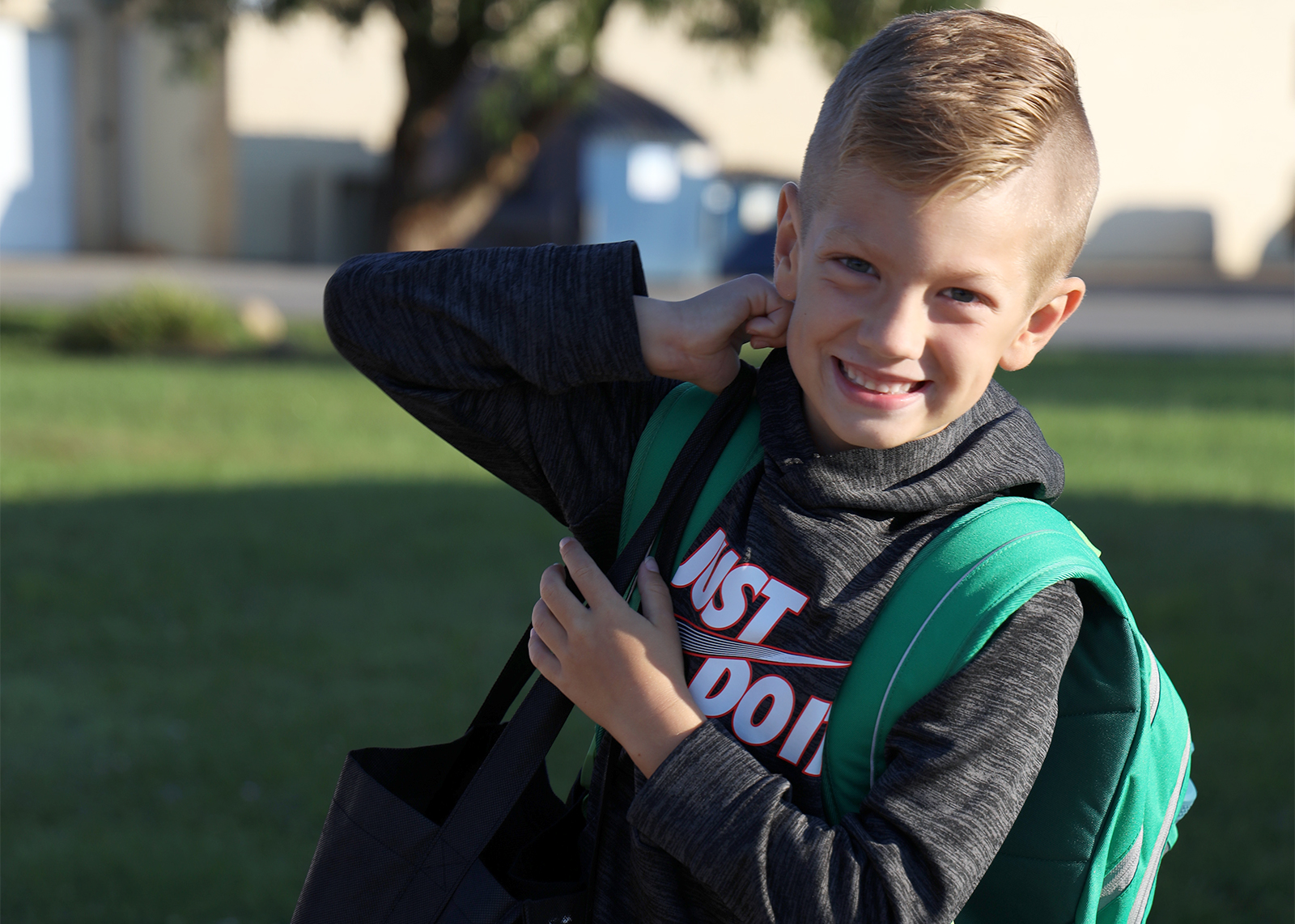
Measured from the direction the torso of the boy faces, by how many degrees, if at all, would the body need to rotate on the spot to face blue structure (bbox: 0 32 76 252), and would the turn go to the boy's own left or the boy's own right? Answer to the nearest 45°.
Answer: approximately 90° to the boy's own right

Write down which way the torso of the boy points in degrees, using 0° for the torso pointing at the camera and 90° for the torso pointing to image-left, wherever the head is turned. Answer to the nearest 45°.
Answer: approximately 45°

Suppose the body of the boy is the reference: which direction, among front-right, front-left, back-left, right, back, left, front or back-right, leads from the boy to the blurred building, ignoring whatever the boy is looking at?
back-right

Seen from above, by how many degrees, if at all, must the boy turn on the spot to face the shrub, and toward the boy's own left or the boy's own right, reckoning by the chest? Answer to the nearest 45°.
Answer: approximately 90° to the boy's own right
